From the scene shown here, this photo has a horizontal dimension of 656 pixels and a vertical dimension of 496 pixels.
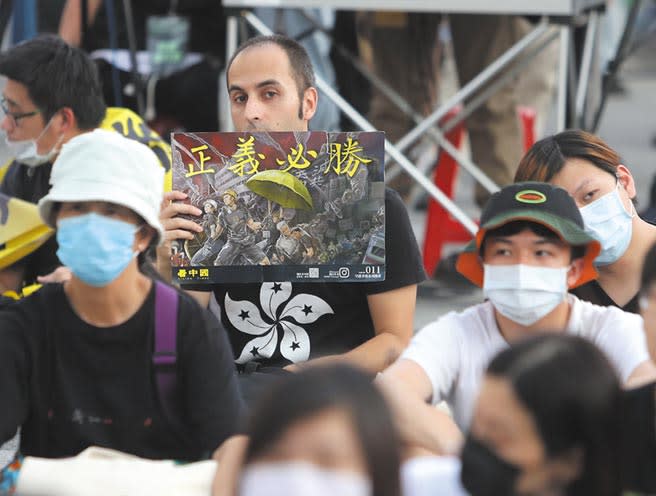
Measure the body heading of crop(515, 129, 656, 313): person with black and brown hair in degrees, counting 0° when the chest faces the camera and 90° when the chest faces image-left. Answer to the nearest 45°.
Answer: approximately 45°

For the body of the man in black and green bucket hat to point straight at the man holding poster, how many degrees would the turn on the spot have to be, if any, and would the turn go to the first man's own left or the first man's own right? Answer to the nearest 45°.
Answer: approximately 135° to the first man's own right

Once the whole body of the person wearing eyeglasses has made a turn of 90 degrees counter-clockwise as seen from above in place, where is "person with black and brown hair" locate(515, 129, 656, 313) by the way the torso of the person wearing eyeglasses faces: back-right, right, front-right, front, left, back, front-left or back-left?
front-left

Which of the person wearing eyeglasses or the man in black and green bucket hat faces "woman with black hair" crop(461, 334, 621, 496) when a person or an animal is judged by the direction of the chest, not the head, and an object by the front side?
the man in black and green bucket hat
